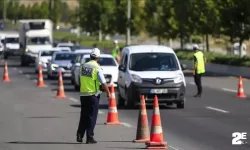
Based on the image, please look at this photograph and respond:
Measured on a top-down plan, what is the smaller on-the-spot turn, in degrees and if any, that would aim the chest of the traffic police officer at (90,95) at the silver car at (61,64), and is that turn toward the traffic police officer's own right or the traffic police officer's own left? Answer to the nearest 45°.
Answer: approximately 45° to the traffic police officer's own left

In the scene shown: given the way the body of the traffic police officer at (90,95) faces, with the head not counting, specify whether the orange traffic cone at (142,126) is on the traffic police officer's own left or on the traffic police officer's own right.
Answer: on the traffic police officer's own right

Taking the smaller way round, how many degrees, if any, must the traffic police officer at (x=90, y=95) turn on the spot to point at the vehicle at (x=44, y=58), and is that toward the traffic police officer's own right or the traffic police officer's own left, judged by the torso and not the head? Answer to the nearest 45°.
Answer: approximately 45° to the traffic police officer's own left

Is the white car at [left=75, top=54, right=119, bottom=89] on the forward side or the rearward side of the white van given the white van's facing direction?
on the rearward side

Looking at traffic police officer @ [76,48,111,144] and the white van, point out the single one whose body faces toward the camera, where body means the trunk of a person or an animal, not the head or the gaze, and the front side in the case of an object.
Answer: the white van

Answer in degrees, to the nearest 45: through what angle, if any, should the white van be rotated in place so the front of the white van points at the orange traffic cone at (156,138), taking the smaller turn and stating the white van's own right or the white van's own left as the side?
0° — it already faces it

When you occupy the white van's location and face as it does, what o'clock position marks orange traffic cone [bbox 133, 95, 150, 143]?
The orange traffic cone is roughly at 12 o'clock from the white van.

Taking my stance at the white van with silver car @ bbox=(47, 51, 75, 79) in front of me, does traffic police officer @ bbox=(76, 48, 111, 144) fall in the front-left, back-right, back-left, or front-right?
back-left

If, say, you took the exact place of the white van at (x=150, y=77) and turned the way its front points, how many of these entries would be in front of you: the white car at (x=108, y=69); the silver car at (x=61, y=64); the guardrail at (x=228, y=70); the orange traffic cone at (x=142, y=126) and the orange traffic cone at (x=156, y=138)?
2

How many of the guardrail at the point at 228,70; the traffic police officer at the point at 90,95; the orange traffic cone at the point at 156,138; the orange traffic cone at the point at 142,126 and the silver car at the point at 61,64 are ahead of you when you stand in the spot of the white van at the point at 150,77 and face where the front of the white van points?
3

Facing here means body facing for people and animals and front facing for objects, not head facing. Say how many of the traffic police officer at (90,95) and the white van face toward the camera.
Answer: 1

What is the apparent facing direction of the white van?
toward the camera

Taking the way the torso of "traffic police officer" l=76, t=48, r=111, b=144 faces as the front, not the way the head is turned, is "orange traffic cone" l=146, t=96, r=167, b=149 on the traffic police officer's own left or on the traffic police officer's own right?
on the traffic police officer's own right
